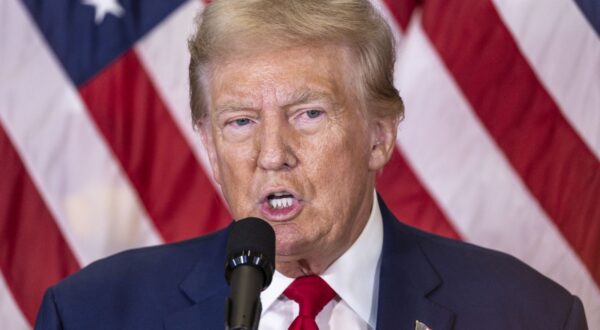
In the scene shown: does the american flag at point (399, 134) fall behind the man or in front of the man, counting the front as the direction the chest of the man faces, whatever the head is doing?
behind

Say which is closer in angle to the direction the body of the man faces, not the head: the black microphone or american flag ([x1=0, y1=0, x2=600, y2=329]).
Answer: the black microphone

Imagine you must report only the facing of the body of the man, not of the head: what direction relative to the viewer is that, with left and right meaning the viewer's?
facing the viewer

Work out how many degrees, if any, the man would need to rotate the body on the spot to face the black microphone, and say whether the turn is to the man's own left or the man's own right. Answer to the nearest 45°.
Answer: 0° — they already face it
